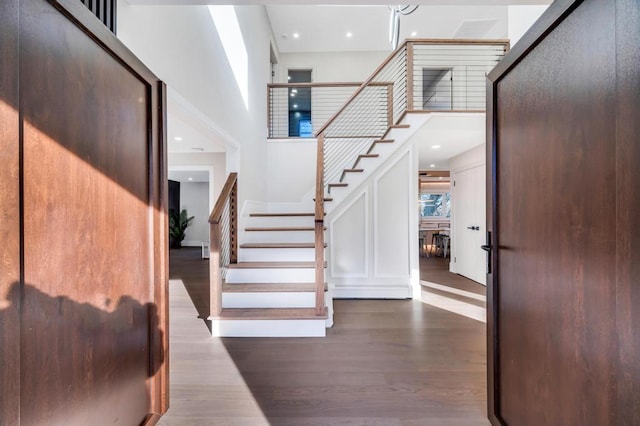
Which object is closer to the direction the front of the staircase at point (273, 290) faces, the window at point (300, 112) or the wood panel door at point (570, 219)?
the wood panel door

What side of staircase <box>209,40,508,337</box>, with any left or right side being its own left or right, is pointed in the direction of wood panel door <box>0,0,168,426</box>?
front

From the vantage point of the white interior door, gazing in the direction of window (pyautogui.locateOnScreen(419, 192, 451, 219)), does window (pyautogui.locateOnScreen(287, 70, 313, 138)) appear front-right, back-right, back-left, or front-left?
front-left

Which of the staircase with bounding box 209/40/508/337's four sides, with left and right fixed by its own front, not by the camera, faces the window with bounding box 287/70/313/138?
back

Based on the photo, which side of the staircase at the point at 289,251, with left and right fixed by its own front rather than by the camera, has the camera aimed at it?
front

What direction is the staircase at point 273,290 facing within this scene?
toward the camera

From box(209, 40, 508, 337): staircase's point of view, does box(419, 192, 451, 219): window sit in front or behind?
behind

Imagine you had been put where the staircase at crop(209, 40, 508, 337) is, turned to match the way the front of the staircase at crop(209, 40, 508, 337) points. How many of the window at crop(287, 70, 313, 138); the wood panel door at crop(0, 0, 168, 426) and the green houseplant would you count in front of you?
1

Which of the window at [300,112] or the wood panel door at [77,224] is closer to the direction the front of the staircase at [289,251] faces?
the wood panel door

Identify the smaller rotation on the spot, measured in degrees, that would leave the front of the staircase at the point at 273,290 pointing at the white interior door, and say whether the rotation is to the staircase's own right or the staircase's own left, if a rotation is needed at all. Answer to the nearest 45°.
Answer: approximately 135° to the staircase's own left
